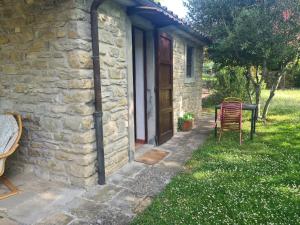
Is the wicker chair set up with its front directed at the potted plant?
no

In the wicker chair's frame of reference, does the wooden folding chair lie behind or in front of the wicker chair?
behind

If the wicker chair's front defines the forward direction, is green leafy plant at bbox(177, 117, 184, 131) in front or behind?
behind

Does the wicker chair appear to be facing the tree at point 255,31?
no
